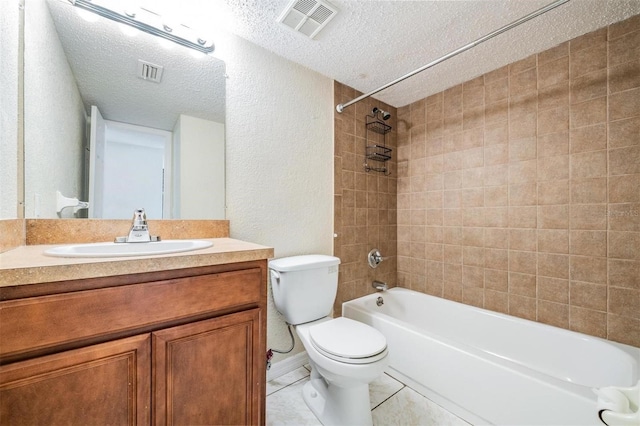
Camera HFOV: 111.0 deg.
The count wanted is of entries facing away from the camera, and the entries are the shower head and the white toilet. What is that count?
0

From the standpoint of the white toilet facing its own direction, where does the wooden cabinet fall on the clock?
The wooden cabinet is roughly at 3 o'clock from the white toilet.

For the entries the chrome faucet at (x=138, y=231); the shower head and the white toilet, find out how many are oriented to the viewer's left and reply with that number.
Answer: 0

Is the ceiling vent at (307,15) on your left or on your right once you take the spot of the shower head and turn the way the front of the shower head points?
on your right

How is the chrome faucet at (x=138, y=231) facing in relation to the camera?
toward the camera

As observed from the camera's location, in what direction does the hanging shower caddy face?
facing the viewer and to the right of the viewer
